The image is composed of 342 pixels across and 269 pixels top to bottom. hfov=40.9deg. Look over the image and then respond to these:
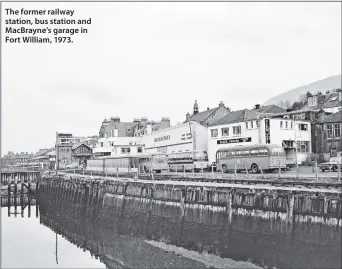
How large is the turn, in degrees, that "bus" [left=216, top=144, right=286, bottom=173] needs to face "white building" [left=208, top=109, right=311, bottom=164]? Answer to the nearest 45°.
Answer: approximately 45° to its right

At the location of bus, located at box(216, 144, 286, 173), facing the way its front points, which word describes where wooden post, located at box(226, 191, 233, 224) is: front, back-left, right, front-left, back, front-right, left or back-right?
back-left

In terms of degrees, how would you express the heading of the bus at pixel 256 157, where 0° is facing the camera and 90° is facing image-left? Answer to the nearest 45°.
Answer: approximately 135°

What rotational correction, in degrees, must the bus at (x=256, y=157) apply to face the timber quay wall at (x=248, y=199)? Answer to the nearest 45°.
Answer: approximately 135° to its left

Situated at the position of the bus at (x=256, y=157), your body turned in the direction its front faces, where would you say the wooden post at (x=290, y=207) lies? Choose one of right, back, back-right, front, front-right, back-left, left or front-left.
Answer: back-left

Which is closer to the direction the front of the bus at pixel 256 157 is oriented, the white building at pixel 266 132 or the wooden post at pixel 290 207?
the white building
